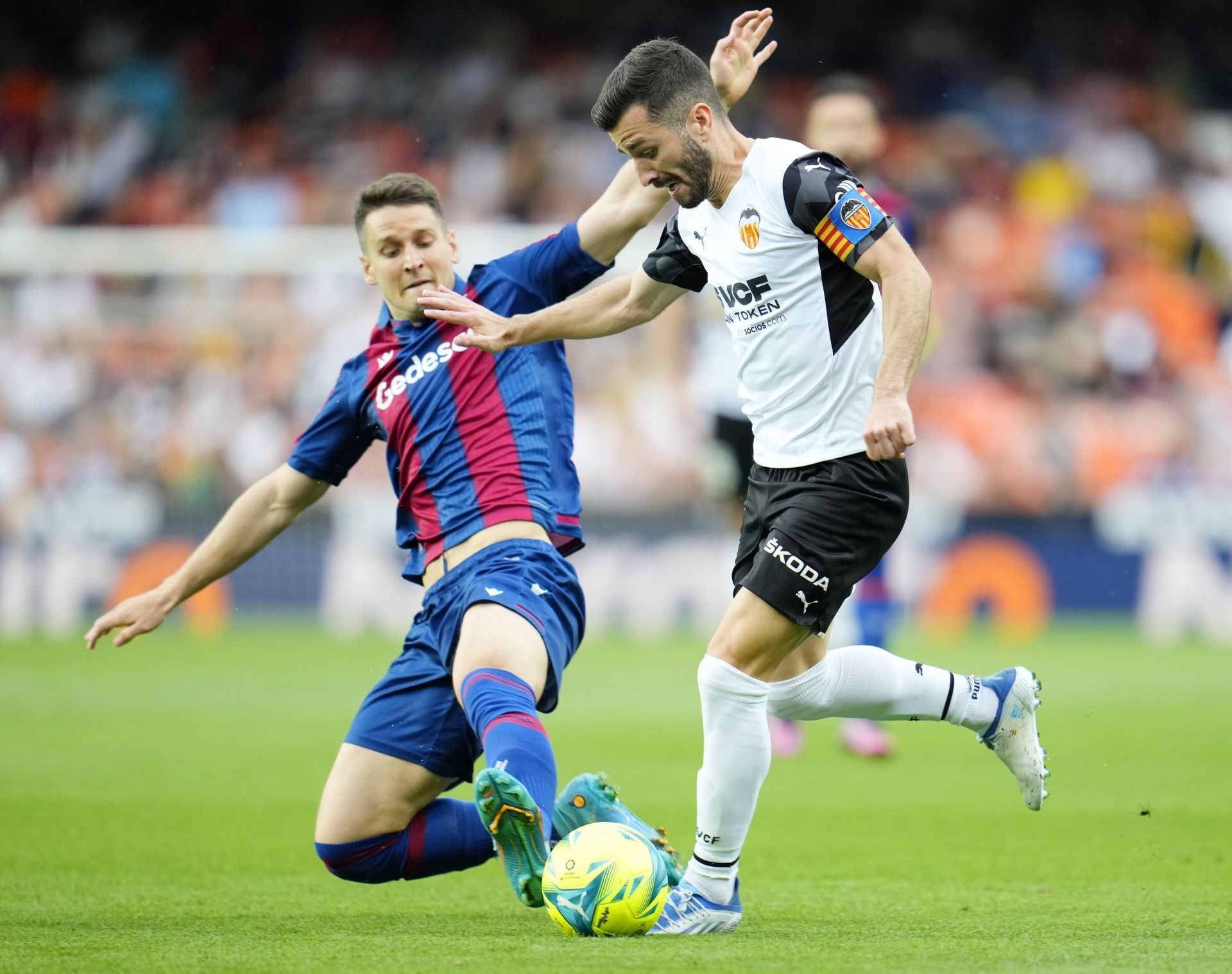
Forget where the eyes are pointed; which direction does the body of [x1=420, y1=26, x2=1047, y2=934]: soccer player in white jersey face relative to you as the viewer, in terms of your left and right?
facing the viewer and to the left of the viewer

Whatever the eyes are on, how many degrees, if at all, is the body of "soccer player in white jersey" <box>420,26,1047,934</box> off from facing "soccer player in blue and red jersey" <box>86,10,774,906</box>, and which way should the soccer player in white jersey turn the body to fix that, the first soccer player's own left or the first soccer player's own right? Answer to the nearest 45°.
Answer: approximately 90° to the first soccer player's own right
